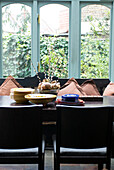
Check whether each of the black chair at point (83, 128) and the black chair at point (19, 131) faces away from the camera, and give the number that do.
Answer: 2

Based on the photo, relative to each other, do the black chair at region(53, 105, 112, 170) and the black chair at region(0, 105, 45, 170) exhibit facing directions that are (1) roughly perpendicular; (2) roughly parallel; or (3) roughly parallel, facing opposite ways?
roughly parallel

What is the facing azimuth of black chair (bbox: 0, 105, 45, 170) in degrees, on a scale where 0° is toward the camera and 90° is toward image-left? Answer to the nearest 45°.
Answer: approximately 180°

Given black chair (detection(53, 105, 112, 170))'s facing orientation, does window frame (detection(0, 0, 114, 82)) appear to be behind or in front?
in front

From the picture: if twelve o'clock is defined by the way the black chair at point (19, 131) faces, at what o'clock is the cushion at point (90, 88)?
The cushion is roughly at 1 o'clock from the black chair.

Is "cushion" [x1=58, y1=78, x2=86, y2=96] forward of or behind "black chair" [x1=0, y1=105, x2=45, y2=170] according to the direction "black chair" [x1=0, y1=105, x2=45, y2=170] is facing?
forward

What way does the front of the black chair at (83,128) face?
away from the camera

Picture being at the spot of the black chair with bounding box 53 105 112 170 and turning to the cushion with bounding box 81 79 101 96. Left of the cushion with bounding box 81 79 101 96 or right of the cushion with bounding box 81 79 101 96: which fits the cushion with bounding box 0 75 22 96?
left

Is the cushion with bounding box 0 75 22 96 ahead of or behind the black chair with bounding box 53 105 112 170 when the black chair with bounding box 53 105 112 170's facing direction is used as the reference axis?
ahead
